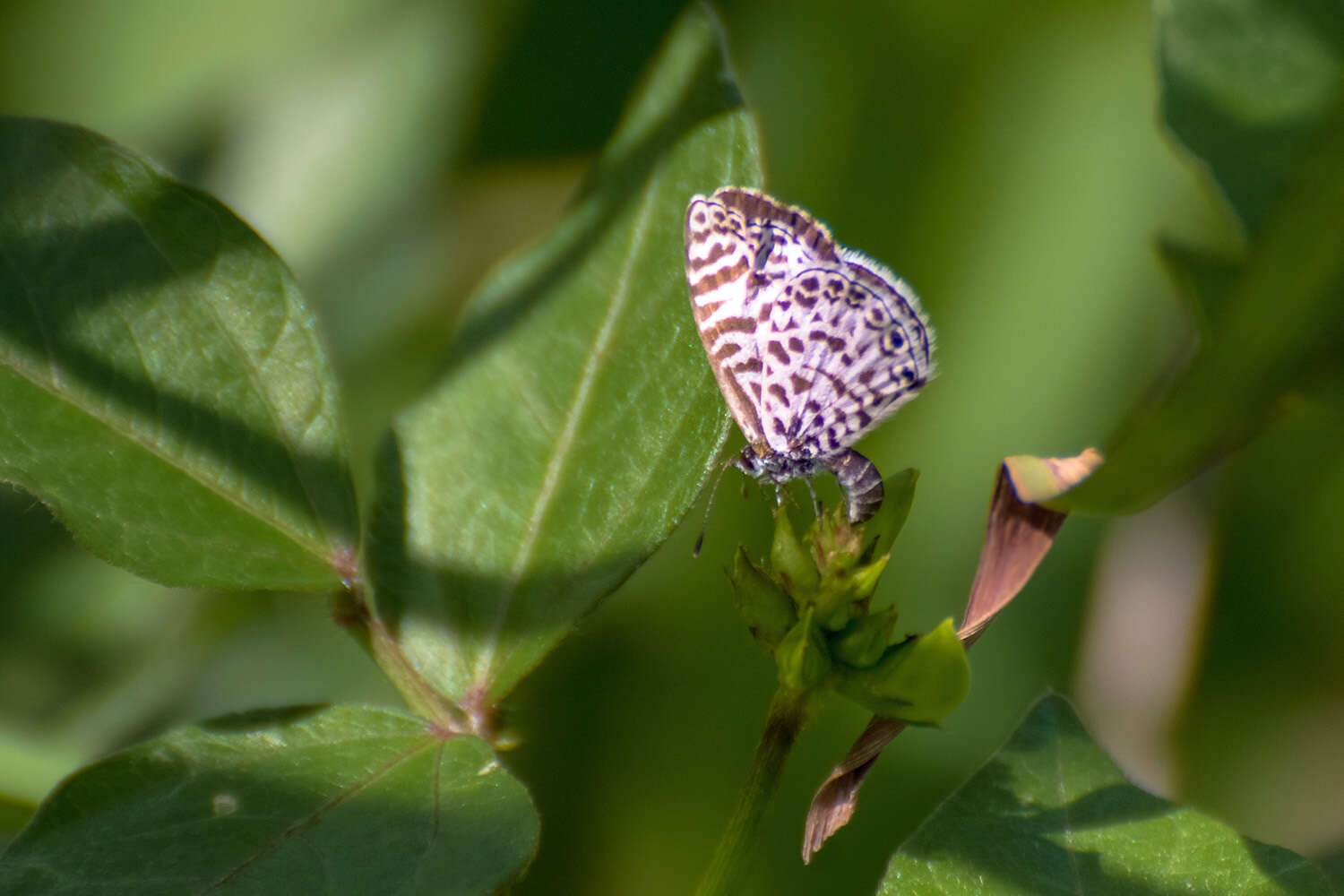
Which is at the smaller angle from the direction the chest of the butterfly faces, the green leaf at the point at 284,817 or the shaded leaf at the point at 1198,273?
the green leaf

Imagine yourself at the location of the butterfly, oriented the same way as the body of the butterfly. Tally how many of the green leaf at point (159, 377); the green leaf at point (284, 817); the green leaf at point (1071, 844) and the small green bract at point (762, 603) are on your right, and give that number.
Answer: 0

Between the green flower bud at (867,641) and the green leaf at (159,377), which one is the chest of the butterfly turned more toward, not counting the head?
the green leaf

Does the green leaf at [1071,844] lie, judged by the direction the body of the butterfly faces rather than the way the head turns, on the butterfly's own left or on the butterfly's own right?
on the butterfly's own left

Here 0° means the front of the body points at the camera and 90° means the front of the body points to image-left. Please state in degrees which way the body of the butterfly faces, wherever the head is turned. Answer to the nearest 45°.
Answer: approximately 90°

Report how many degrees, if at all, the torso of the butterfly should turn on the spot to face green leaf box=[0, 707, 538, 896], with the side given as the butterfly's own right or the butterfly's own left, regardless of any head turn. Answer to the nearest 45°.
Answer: approximately 45° to the butterfly's own left
